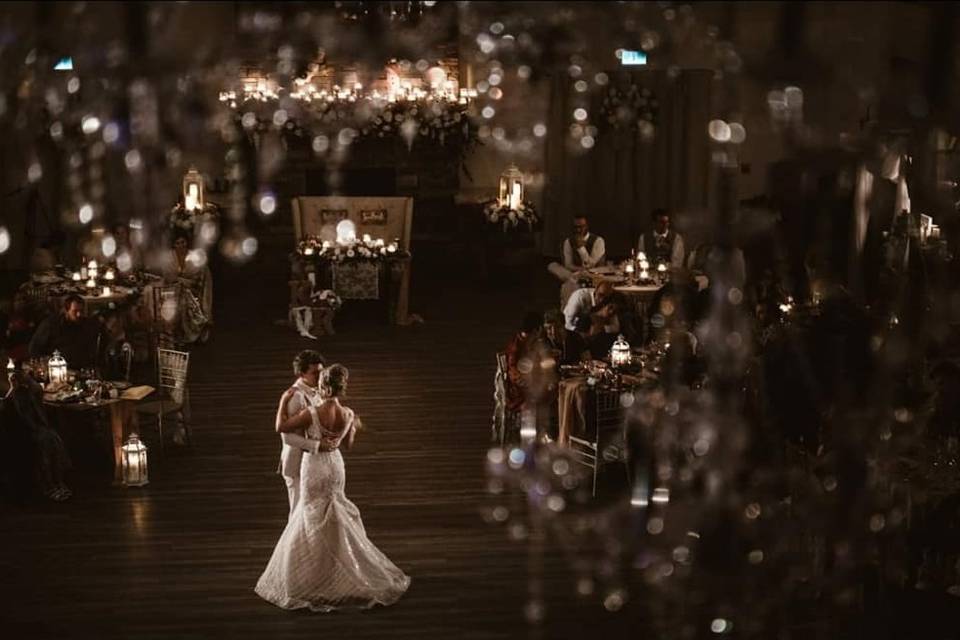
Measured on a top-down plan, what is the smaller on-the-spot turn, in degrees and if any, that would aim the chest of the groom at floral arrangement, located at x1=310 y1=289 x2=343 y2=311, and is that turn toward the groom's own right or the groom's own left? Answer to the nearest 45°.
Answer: approximately 135° to the groom's own left

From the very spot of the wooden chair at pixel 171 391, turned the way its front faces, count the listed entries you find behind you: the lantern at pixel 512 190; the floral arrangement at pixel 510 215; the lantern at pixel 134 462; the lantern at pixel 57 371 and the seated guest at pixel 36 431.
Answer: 2

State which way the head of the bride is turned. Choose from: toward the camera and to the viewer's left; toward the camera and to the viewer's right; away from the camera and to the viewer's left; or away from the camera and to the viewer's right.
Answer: away from the camera and to the viewer's left

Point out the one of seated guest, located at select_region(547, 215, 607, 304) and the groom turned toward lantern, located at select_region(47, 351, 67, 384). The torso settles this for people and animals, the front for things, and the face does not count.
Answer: the seated guest

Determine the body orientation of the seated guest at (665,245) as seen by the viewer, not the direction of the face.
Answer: toward the camera

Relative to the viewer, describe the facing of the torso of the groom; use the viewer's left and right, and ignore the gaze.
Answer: facing the viewer and to the right of the viewer

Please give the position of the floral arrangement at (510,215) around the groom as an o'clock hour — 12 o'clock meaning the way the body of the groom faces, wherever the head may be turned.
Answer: The floral arrangement is roughly at 8 o'clock from the groom.

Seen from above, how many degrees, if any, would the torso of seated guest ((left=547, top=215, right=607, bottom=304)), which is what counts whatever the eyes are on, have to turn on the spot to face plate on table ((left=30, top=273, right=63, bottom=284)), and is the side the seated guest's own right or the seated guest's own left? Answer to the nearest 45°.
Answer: approximately 45° to the seated guest's own right

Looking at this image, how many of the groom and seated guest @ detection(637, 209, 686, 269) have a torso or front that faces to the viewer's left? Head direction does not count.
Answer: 0

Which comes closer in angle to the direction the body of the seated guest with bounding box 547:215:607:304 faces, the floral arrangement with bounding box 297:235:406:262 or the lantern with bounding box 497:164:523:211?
the floral arrangement
